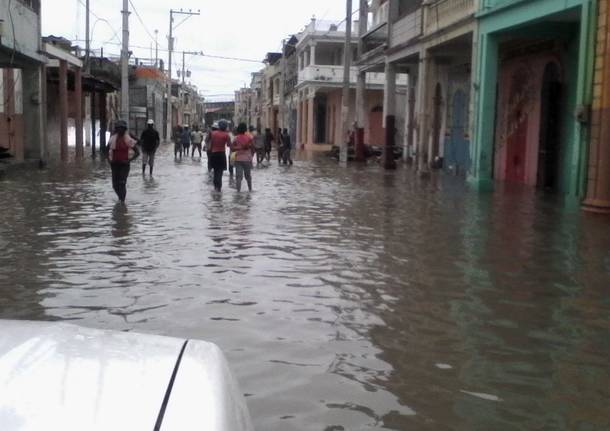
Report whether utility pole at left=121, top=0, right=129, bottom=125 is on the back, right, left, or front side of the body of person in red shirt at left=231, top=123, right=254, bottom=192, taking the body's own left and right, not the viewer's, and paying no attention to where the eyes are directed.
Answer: front

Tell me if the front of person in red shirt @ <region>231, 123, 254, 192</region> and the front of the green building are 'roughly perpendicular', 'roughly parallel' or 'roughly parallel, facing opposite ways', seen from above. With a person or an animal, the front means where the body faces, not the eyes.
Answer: roughly perpendicular

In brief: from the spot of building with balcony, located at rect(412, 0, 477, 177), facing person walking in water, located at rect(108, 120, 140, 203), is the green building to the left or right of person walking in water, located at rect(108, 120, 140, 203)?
left

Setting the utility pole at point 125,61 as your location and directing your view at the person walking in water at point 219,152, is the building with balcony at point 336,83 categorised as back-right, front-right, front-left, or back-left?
back-left

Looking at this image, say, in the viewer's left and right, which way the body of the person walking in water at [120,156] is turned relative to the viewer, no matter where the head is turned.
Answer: facing away from the viewer

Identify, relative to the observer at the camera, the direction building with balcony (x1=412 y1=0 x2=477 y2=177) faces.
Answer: facing the viewer and to the left of the viewer

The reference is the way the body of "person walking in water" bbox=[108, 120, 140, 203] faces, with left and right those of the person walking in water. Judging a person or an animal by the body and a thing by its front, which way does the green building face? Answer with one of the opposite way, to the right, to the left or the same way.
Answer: to the left

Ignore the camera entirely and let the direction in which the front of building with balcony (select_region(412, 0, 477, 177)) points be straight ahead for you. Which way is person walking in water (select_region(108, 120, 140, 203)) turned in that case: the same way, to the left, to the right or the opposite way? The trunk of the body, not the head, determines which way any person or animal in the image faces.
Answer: to the right

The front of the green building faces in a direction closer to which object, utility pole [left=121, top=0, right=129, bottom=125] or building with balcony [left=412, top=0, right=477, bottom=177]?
the utility pole

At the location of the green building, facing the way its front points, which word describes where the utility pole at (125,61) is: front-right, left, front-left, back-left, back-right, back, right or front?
right

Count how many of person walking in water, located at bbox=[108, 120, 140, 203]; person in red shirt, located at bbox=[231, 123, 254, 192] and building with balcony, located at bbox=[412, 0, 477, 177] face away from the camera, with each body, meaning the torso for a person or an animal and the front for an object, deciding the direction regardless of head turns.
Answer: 2

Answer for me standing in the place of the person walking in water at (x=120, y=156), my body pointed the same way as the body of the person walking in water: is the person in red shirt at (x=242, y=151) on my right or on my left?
on my right

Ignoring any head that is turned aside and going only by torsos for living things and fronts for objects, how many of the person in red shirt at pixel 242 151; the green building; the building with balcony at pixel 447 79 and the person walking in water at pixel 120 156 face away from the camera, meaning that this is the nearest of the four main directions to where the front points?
2

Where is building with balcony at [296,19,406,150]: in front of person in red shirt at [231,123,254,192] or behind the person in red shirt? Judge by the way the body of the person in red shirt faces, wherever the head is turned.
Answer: in front

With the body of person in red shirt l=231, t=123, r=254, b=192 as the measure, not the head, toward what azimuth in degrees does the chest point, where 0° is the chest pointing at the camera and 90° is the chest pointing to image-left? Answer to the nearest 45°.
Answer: approximately 180°

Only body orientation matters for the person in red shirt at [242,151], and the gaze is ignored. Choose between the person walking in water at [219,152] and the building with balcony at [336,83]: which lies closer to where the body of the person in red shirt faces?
the building with balcony

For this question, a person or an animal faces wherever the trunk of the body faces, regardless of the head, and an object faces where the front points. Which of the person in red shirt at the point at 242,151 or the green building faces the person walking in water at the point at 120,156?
the green building
